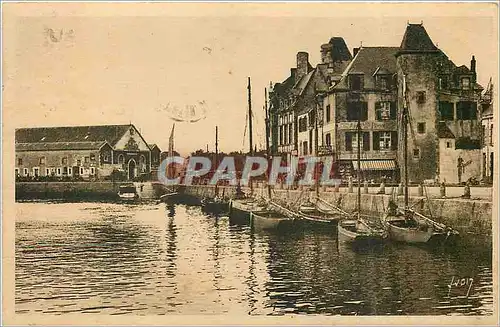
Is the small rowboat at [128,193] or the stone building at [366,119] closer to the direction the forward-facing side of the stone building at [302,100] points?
the small rowboat

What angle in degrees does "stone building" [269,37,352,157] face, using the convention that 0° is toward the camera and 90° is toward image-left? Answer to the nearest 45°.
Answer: approximately 45°

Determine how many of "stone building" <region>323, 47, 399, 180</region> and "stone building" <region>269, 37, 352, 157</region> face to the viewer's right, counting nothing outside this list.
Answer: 0

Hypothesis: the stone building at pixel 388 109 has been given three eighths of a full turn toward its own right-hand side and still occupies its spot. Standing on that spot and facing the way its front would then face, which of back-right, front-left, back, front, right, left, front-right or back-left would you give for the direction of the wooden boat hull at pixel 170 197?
front-left

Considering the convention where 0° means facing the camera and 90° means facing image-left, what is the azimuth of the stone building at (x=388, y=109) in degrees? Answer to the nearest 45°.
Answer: approximately 0°

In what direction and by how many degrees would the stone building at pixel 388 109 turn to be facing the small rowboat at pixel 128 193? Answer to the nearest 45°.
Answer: approximately 90° to its right

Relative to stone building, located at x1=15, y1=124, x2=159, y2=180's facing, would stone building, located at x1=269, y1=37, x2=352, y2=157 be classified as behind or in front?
in front

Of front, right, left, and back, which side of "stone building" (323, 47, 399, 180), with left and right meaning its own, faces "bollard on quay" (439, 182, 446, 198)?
left

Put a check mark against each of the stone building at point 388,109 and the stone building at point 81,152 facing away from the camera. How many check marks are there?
0
